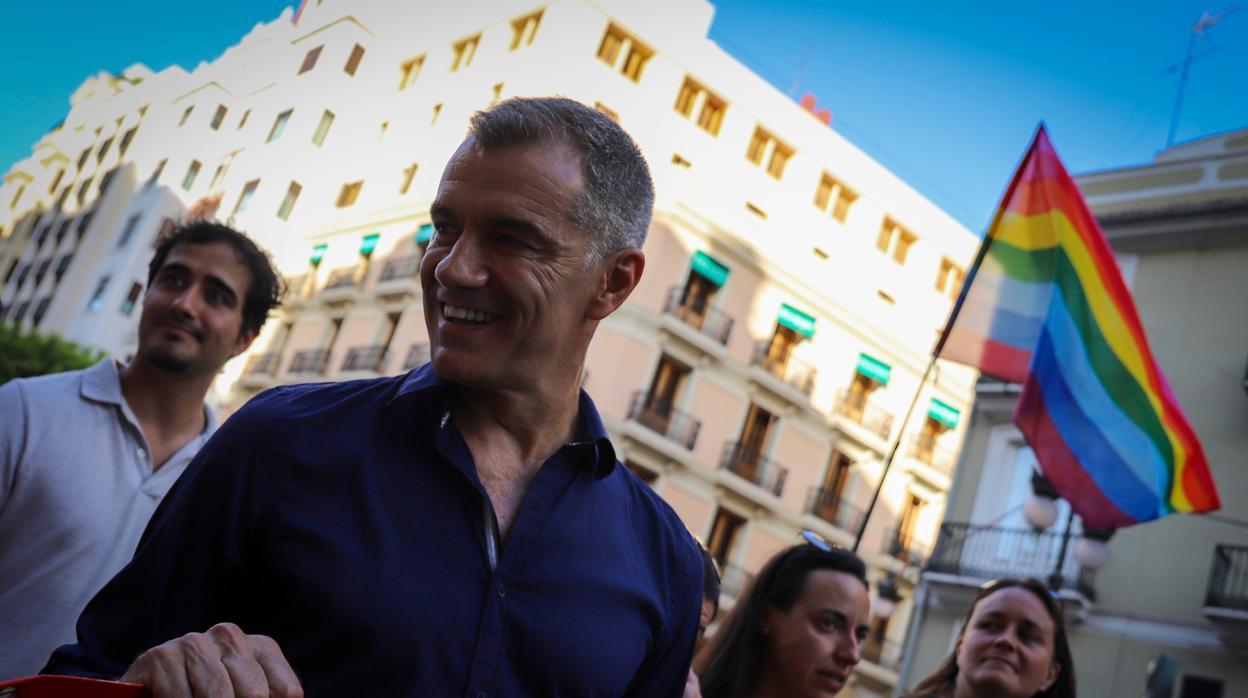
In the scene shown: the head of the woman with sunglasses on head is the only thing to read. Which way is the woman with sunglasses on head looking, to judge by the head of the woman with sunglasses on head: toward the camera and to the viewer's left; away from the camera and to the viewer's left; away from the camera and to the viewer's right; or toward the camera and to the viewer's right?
toward the camera and to the viewer's right

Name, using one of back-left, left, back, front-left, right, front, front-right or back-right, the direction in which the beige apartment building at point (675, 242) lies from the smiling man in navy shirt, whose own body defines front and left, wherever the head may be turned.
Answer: back

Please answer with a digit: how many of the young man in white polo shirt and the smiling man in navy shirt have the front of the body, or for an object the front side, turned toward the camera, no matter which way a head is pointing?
2

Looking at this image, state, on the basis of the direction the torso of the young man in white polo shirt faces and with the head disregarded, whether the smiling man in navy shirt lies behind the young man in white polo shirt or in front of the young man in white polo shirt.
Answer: in front

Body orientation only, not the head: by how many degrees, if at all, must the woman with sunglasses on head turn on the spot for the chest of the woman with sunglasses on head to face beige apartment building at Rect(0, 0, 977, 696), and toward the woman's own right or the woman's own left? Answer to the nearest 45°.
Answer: approximately 135° to the woman's own left

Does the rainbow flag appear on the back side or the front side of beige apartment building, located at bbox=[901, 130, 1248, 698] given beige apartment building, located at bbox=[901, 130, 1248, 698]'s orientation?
on the front side

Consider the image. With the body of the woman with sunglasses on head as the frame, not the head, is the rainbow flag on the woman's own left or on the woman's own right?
on the woman's own left
